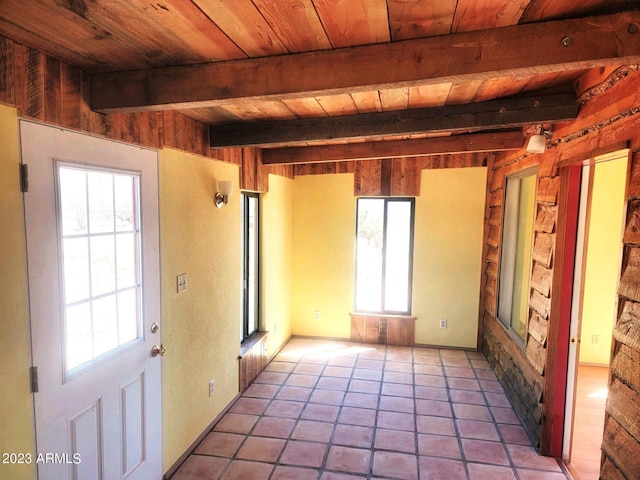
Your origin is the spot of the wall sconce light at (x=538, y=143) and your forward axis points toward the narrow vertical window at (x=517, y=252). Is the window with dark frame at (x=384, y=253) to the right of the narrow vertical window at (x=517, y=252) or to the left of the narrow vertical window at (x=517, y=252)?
left

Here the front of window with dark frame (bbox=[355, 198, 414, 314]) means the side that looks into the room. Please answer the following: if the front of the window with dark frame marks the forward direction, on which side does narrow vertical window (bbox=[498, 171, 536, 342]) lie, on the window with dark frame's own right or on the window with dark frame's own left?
on the window with dark frame's own left
